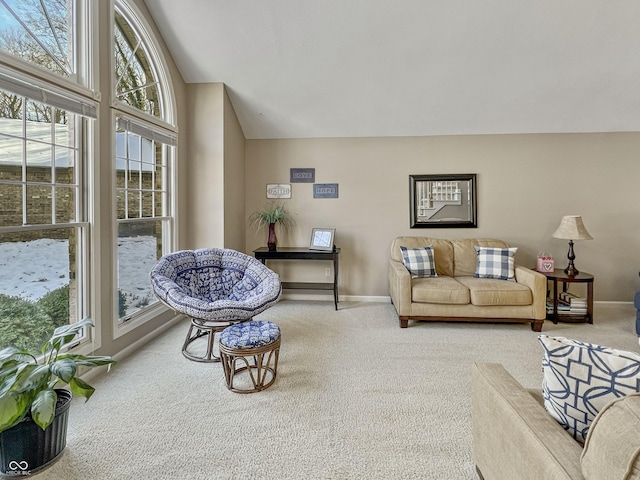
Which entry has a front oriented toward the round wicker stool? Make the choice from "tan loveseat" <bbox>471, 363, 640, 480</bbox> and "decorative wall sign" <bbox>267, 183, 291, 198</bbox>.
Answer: the decorative wall sign

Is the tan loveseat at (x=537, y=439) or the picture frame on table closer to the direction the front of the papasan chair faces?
the tan loveseat

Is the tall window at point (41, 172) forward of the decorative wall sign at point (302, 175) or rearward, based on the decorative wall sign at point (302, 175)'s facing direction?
forward

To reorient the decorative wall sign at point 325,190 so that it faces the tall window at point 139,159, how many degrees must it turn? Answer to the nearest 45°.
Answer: approximately 45° to its right

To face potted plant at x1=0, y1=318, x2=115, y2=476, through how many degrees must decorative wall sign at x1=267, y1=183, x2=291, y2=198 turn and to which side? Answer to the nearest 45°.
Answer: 0° — it already faces it

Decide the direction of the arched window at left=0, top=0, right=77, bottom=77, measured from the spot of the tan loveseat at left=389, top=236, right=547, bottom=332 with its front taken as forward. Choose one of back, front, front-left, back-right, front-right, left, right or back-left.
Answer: front-right
